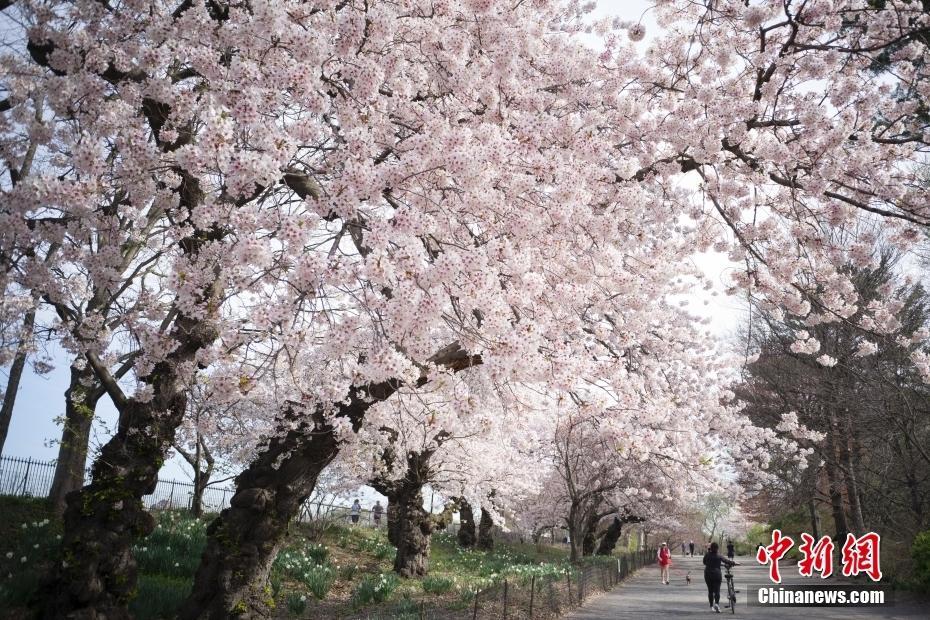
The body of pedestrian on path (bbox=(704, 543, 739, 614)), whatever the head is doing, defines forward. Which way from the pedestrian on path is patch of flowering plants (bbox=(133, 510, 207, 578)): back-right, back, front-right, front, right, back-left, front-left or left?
back-left

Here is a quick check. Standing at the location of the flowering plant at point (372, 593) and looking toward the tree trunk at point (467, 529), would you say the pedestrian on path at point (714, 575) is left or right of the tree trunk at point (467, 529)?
right

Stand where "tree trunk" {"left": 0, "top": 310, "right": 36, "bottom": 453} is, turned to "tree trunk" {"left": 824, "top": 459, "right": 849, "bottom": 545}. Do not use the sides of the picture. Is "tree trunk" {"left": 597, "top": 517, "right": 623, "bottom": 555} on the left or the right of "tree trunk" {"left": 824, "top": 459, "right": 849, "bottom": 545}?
left

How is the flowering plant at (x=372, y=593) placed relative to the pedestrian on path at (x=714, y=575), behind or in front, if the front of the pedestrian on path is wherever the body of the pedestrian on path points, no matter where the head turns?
behind

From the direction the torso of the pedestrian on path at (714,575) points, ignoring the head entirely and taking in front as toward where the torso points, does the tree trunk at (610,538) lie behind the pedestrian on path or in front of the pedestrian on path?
in front

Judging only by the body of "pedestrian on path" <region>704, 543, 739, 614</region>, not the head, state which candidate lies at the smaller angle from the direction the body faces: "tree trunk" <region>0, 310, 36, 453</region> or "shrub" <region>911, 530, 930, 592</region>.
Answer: the shrub

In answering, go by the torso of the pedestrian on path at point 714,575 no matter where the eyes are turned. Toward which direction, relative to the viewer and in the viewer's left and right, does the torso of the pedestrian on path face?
facing away from the viewer

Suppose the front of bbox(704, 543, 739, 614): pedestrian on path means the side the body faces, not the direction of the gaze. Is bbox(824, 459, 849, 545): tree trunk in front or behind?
in front

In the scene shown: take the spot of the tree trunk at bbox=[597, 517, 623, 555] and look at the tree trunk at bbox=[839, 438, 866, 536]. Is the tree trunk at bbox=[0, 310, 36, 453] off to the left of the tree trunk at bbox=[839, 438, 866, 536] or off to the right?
right
